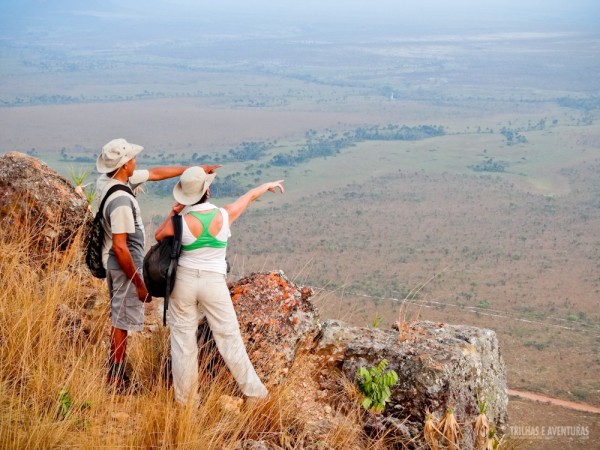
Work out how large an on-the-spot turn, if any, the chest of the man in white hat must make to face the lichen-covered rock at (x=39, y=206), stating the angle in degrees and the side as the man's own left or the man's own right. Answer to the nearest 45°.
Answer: approximately 135° to the man's own left

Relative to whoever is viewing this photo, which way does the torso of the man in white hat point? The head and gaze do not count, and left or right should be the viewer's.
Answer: facing to the right of the viewer

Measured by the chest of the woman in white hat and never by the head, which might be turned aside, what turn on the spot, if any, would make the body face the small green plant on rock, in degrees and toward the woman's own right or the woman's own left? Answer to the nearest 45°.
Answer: approximately 90° to the woman's own right

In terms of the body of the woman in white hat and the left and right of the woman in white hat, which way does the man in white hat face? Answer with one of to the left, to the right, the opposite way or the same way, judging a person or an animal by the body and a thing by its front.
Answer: to the right

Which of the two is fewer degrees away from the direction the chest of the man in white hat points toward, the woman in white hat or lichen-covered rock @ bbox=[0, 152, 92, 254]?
the woman in white hat

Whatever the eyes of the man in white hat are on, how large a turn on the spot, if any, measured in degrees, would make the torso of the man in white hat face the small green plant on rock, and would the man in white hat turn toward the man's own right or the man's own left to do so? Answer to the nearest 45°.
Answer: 0° — they already face it

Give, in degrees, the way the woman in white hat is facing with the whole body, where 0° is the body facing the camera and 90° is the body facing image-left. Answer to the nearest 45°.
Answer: approximately 180°

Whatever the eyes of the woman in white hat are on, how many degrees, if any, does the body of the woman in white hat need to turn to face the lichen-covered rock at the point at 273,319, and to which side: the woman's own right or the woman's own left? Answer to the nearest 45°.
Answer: approximately 45° to the woman's own right

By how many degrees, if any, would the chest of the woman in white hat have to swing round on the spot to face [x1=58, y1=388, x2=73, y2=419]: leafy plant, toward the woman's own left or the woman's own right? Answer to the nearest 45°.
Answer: approximately 135° to the woman's own left

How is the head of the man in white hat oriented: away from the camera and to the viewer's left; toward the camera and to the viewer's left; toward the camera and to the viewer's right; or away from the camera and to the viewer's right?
away from the camera and to the viewer's right

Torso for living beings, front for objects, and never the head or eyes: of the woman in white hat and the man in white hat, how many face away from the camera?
1
